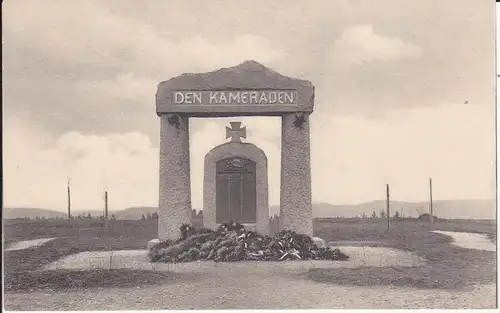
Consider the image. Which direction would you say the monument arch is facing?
toward the camera
